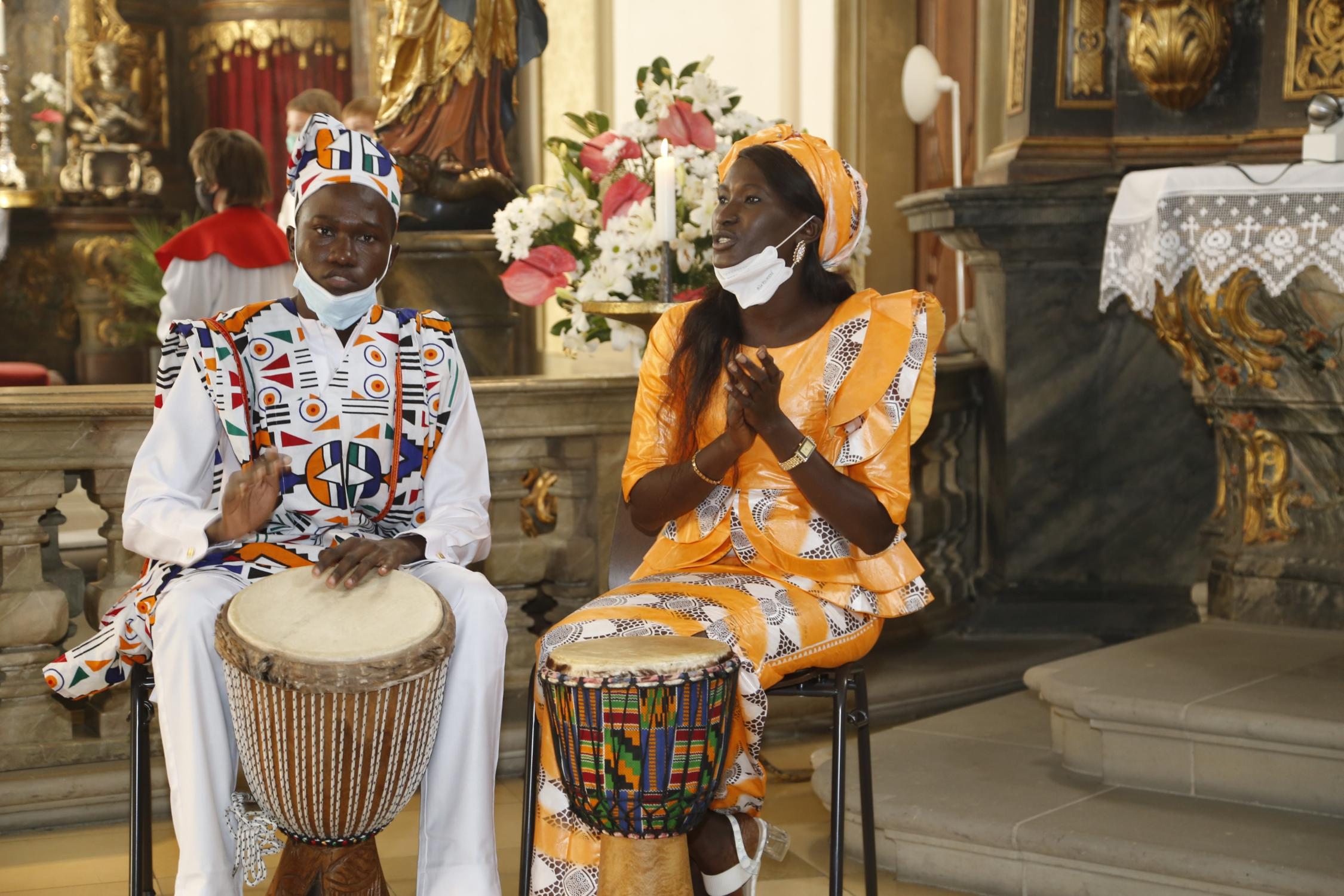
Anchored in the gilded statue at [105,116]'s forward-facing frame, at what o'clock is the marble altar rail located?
The marble altar rail is roughly at 12 o'clock from the gilded statue.

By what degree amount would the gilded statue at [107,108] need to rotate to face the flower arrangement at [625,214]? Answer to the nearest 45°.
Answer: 0° — it already faces it

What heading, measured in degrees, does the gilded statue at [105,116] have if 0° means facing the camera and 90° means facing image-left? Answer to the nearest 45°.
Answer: approximately 0°

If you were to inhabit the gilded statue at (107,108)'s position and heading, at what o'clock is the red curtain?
The red curtain is roughly at 8 o'clock from the gilded statue.

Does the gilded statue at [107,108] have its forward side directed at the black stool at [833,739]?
yes

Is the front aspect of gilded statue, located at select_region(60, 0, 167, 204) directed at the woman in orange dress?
yes
